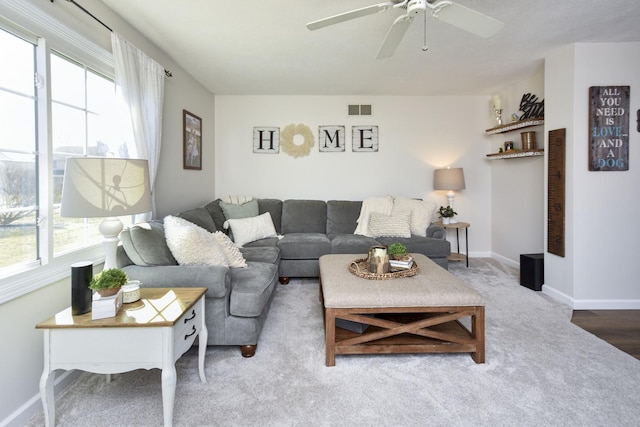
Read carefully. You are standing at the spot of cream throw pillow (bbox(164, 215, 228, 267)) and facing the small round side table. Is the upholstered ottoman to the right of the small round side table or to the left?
right

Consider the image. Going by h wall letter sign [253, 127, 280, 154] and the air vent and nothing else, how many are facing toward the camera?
2

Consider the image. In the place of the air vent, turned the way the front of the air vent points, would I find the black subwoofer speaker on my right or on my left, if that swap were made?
on my left

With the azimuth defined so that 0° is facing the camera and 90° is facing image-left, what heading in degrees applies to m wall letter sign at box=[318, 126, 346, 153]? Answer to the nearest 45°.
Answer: approximately 0°

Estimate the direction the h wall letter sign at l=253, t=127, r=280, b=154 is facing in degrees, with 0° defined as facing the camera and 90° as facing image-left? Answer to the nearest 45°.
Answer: approximately 0°

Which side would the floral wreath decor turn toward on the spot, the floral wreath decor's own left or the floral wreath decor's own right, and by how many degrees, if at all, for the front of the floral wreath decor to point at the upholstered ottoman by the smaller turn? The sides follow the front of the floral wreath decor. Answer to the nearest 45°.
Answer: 0° — it already faces it

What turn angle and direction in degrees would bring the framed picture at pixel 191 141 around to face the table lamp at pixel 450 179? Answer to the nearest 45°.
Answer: approximately 45° to its left

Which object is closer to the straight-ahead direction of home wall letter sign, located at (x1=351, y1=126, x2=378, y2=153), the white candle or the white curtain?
the white curtain
